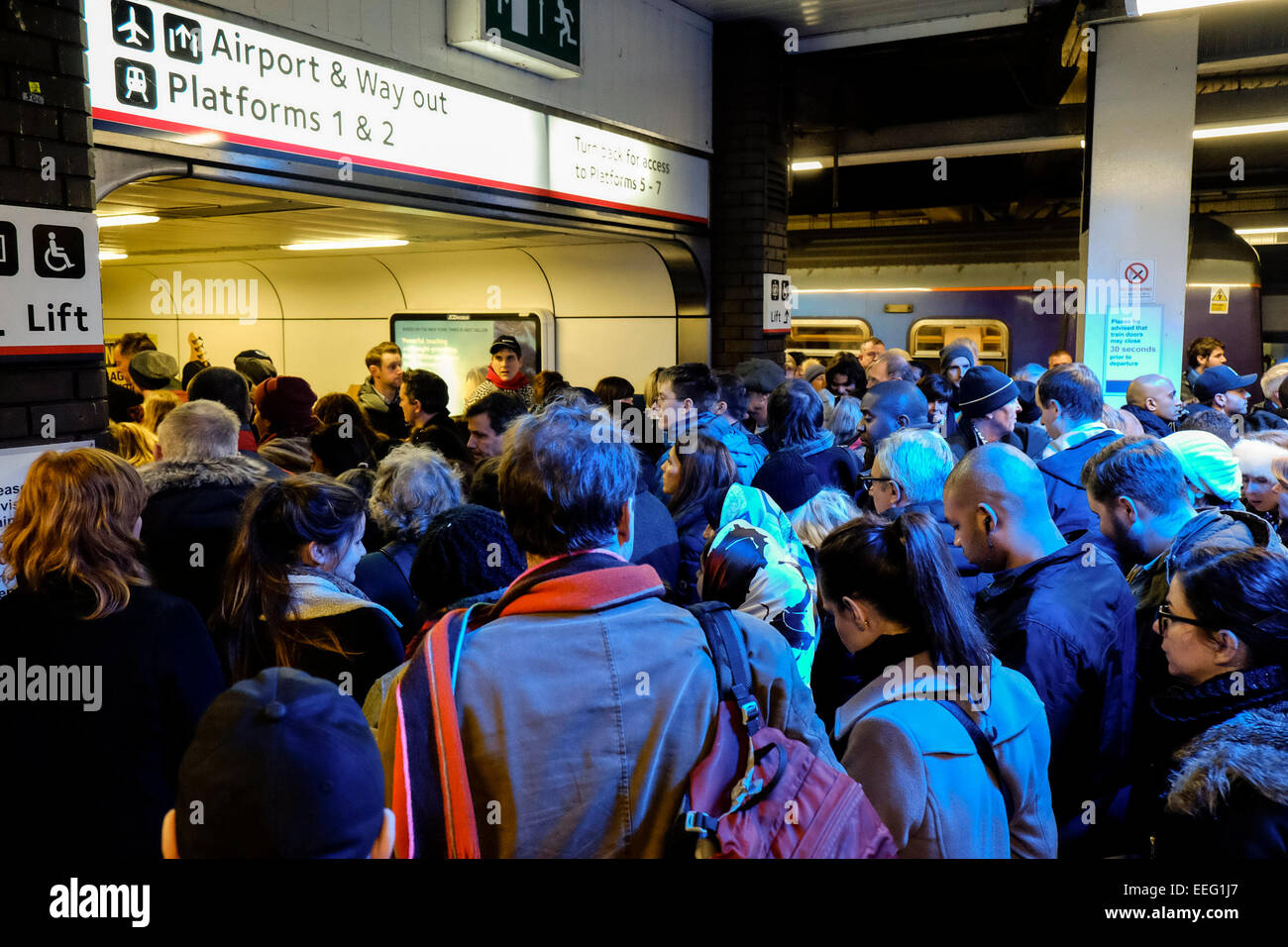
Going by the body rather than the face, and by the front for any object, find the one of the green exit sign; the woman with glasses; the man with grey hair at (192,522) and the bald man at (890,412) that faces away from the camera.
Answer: the man with grey hair

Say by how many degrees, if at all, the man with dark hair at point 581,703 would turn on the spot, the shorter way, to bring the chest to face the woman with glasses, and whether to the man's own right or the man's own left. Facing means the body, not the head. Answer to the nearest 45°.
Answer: approximately 90° to the man's own right

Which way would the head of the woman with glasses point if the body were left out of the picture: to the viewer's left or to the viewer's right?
to the viewer's left

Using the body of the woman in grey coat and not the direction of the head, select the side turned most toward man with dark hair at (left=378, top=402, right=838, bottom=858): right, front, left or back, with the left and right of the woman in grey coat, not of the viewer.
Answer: left

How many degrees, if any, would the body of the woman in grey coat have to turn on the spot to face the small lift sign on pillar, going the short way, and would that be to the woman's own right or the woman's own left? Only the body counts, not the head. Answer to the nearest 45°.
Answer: approximately 45° to the woman's own right

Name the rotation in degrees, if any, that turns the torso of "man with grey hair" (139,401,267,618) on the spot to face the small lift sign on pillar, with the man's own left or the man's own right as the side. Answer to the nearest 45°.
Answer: approximately 45° to the man's own right

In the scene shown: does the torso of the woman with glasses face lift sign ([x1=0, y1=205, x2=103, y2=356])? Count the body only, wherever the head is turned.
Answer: yes

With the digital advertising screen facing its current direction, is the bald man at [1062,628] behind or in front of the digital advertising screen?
in front

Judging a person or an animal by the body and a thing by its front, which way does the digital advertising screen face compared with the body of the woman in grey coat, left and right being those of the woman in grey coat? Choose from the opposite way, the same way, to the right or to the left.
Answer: the opposite way

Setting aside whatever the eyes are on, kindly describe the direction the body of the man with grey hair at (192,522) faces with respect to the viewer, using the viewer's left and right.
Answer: facing away from the viewer

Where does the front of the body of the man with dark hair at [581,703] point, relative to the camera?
away from the camera
